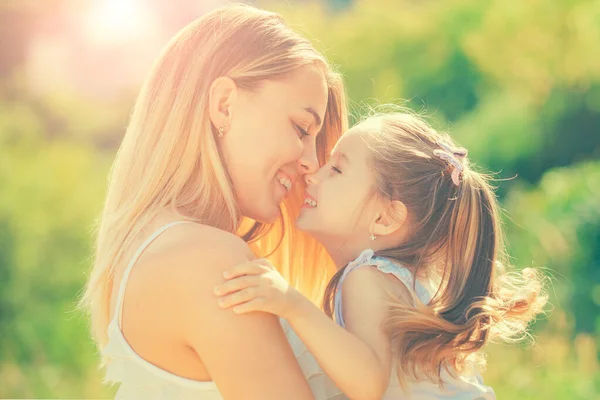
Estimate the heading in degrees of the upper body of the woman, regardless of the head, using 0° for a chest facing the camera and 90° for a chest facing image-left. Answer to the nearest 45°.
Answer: approximately 270°

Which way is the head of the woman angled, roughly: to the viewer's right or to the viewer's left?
to the viewer's right

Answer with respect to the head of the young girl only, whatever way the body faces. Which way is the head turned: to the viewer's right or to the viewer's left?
to the viewer's left

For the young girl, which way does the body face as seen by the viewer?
to the viewer's left
